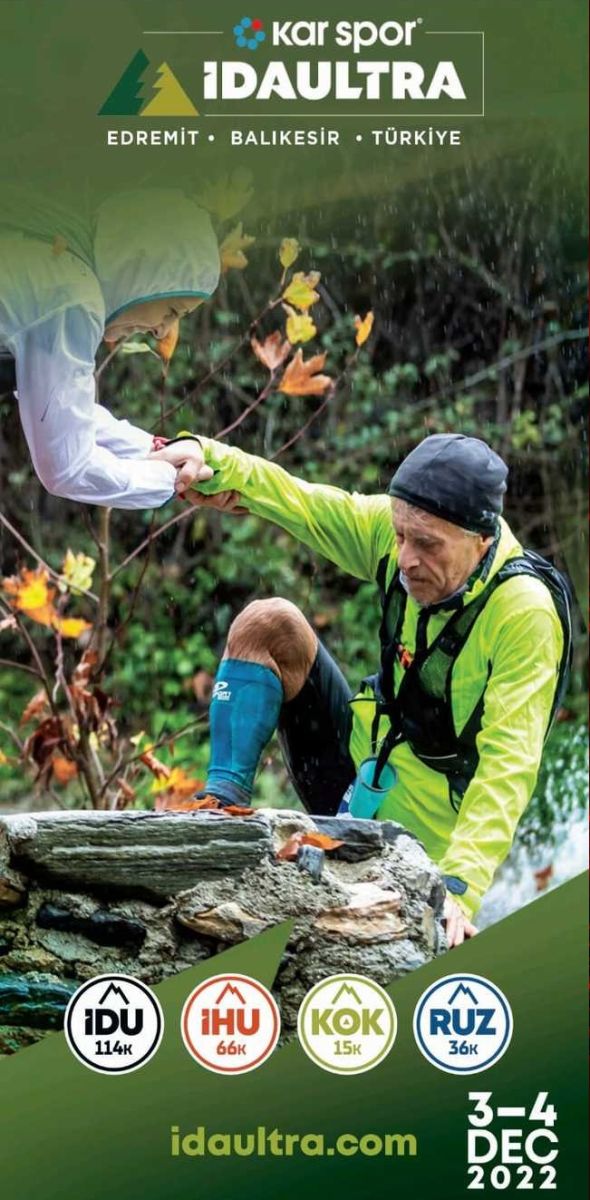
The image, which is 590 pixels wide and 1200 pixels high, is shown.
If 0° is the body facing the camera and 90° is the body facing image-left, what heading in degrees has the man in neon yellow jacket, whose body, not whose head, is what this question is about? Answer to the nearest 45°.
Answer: approximately 45°
